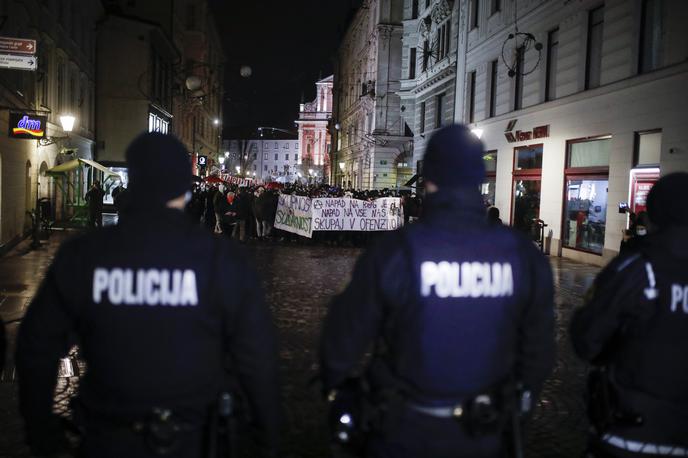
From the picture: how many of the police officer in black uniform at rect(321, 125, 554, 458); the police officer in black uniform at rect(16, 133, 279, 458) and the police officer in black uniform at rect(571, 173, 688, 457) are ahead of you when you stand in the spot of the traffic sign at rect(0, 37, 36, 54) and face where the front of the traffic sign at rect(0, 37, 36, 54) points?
3

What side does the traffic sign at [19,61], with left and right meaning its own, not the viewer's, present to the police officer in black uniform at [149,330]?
front

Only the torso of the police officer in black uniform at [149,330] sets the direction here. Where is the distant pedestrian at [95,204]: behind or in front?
in front

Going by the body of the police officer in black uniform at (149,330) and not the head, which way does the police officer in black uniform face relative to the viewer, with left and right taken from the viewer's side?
facing away from the viewer

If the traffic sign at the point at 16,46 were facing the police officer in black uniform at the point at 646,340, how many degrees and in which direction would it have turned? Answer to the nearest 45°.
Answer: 0° — it already faces them

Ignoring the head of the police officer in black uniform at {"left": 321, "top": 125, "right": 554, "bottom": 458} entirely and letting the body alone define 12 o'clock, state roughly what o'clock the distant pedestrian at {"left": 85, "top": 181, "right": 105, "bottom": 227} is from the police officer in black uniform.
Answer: The distant pedestrian is roughly at 11 o'clock from the police officer in black uniform.

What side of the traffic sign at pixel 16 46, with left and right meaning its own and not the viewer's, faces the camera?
front

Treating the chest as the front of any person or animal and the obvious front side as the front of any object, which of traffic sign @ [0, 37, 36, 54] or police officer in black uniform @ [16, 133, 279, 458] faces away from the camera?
the police officer in black uniform

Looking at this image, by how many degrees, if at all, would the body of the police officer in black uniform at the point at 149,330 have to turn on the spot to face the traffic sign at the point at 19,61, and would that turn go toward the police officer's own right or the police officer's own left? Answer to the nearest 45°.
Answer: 0° — they already face it

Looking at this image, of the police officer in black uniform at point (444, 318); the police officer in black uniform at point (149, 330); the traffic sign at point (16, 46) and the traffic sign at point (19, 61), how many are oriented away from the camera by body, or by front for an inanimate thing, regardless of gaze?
2

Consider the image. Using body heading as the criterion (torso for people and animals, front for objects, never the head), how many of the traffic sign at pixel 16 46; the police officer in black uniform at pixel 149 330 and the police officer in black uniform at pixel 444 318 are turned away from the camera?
2

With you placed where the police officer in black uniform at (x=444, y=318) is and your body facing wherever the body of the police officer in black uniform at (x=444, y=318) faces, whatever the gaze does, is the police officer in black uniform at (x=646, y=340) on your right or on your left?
on your right

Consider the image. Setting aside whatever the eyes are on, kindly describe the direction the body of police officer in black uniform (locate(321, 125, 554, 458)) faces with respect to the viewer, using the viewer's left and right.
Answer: facing away from the viewer

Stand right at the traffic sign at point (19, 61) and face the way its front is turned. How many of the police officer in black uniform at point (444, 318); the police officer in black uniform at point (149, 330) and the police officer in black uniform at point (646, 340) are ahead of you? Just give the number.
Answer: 3

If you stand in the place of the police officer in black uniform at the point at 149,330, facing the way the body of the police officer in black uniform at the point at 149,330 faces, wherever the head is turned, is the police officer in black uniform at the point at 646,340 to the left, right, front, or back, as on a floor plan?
right

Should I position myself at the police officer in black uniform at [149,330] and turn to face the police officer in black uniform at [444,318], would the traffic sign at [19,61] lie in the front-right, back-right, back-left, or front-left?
back-left

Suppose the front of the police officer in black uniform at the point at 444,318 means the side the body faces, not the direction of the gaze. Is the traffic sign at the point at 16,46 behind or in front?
in front

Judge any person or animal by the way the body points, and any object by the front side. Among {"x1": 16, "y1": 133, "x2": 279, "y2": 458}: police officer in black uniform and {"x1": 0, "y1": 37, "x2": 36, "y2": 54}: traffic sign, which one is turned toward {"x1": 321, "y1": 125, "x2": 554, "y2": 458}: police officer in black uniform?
the traffic sign

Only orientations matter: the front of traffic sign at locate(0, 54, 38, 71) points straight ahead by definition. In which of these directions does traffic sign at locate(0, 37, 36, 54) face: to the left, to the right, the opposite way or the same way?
the same way

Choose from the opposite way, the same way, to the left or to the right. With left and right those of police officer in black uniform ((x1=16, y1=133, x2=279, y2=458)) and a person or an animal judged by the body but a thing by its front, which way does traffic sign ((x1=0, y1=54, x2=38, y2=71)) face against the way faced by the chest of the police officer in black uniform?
the opposite way

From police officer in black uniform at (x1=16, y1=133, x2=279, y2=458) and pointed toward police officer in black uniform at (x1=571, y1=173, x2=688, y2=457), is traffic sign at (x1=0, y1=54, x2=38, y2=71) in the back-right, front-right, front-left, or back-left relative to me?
back-left
